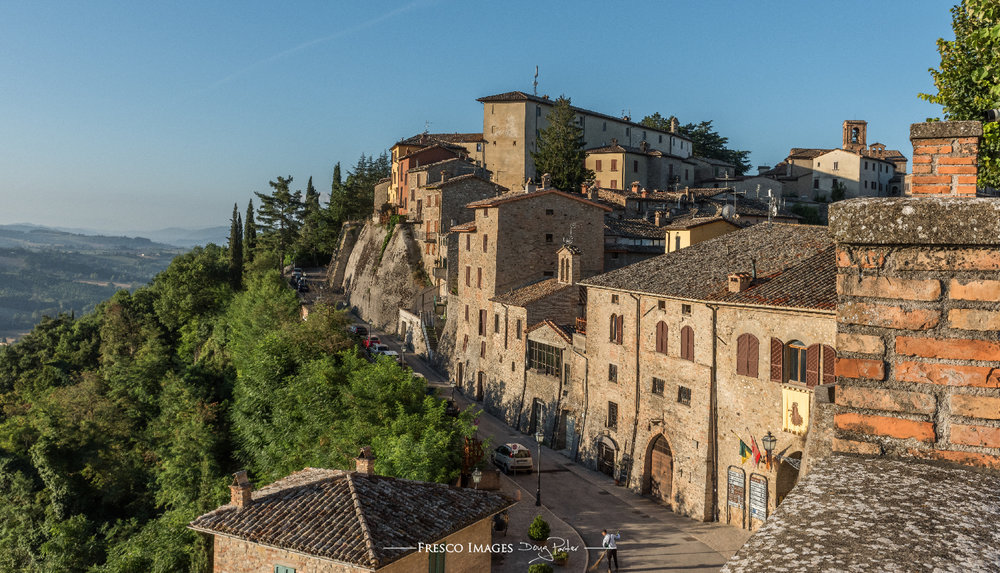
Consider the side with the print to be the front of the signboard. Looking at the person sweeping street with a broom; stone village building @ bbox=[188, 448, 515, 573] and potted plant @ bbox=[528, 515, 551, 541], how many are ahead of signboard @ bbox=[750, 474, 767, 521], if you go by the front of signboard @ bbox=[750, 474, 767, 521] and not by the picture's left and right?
3

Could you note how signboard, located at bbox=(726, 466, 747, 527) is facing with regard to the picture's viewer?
facing the viewer and to the left of the viewer

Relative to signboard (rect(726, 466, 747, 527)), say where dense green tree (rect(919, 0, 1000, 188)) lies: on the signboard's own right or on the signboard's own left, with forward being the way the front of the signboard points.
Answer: on the signboard's own left

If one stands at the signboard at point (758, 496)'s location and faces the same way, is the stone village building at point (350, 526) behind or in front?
in front

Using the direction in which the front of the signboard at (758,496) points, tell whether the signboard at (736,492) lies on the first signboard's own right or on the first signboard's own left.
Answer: on the first signboard's own right

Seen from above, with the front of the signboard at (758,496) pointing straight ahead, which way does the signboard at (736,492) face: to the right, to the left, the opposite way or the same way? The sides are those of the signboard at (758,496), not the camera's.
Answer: the same way

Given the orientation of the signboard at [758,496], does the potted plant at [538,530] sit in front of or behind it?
in front

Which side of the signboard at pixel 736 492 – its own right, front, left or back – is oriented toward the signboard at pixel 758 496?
left
